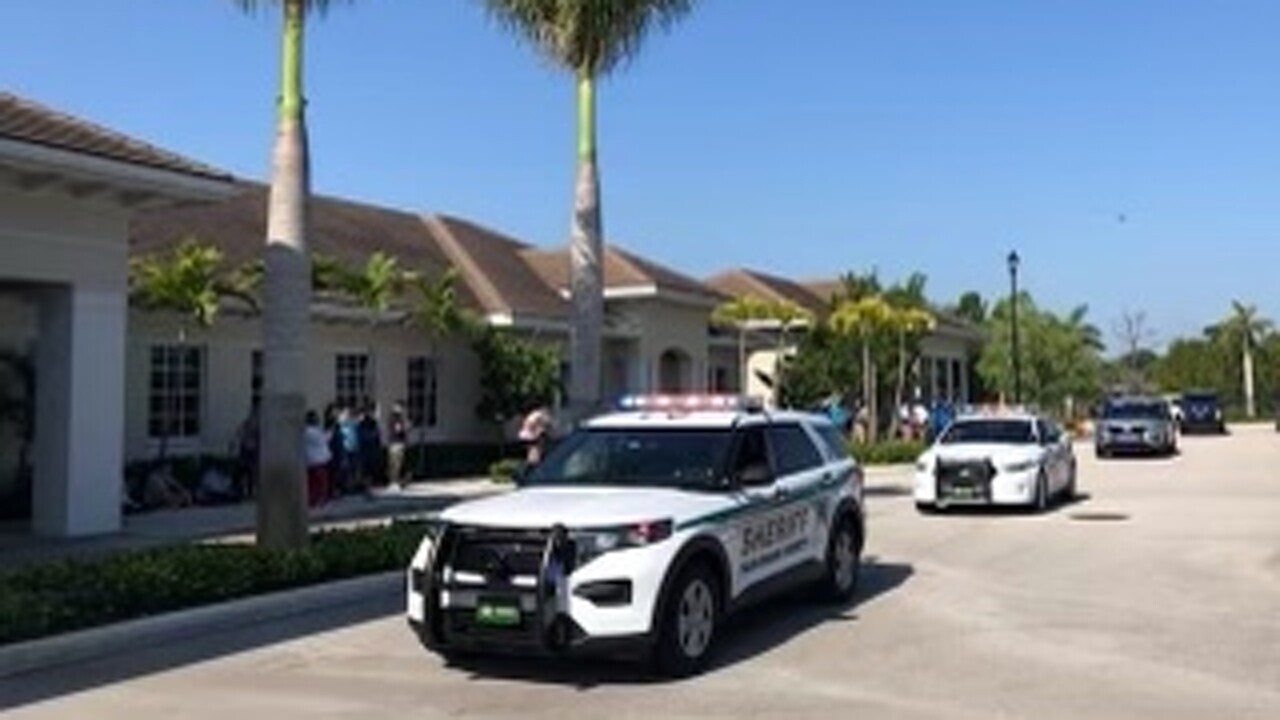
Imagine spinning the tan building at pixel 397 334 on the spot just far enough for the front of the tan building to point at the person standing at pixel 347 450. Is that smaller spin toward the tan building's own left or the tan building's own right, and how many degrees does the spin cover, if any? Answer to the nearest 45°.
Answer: approximately 45° to the tan building's own right

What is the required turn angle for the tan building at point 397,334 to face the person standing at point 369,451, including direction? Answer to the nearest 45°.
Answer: approximately 45° to its right

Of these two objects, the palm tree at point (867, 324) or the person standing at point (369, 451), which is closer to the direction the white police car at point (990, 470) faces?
the person standing

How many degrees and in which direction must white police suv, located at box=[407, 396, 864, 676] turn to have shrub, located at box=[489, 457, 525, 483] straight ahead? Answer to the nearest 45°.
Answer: approximately 135° to its right

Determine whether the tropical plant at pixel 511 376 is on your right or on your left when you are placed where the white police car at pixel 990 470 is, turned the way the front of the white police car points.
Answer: on your right

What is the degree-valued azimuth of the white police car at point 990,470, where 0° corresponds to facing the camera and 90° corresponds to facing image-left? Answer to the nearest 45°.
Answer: approximately 45°

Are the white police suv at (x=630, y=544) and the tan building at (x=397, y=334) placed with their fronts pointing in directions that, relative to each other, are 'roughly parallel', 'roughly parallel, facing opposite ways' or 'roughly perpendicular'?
roughly perpendicular

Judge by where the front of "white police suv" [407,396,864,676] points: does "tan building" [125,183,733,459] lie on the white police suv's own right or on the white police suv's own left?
on the white police suv's own right
